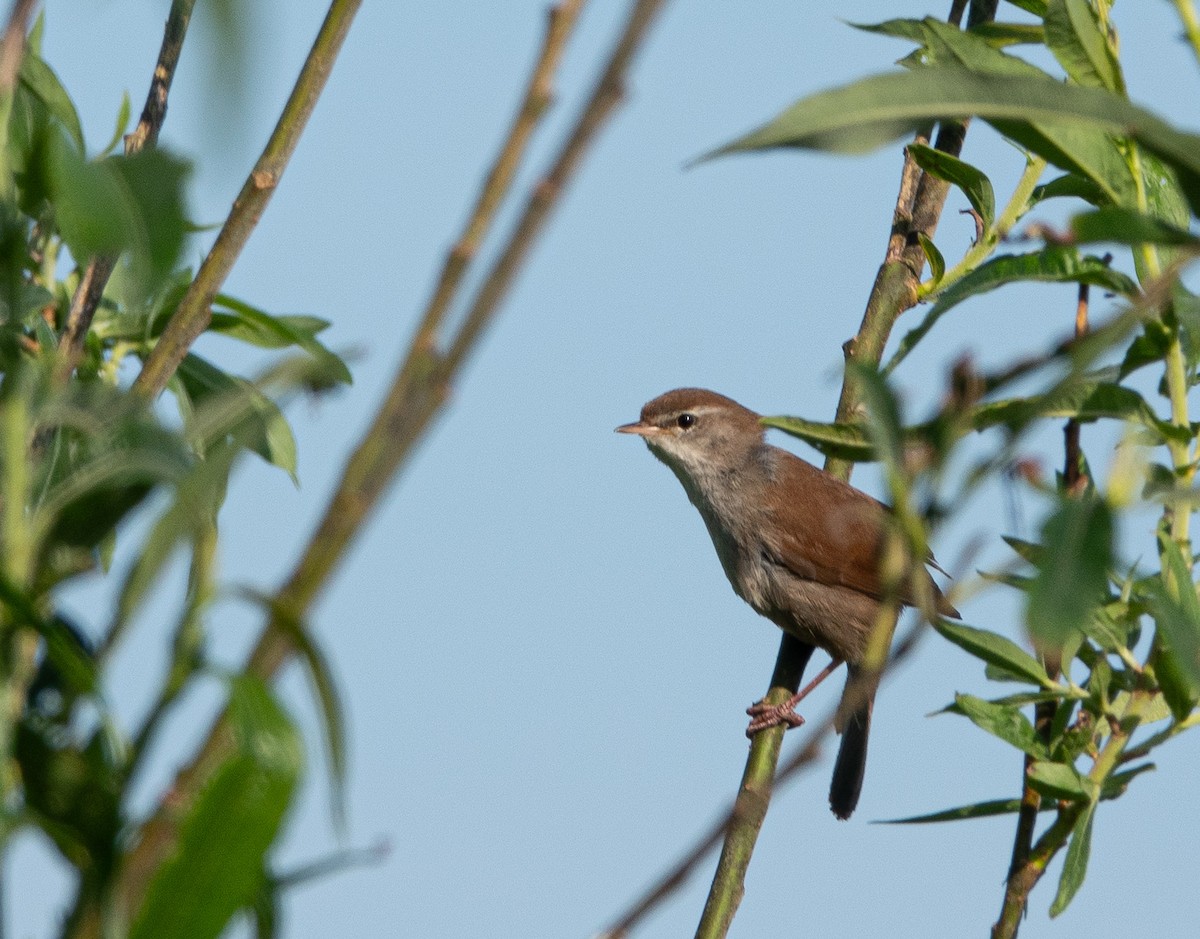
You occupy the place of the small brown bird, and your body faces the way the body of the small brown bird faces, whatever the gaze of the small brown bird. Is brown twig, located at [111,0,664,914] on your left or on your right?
on your left

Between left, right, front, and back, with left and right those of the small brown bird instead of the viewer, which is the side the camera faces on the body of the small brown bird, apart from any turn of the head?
left
